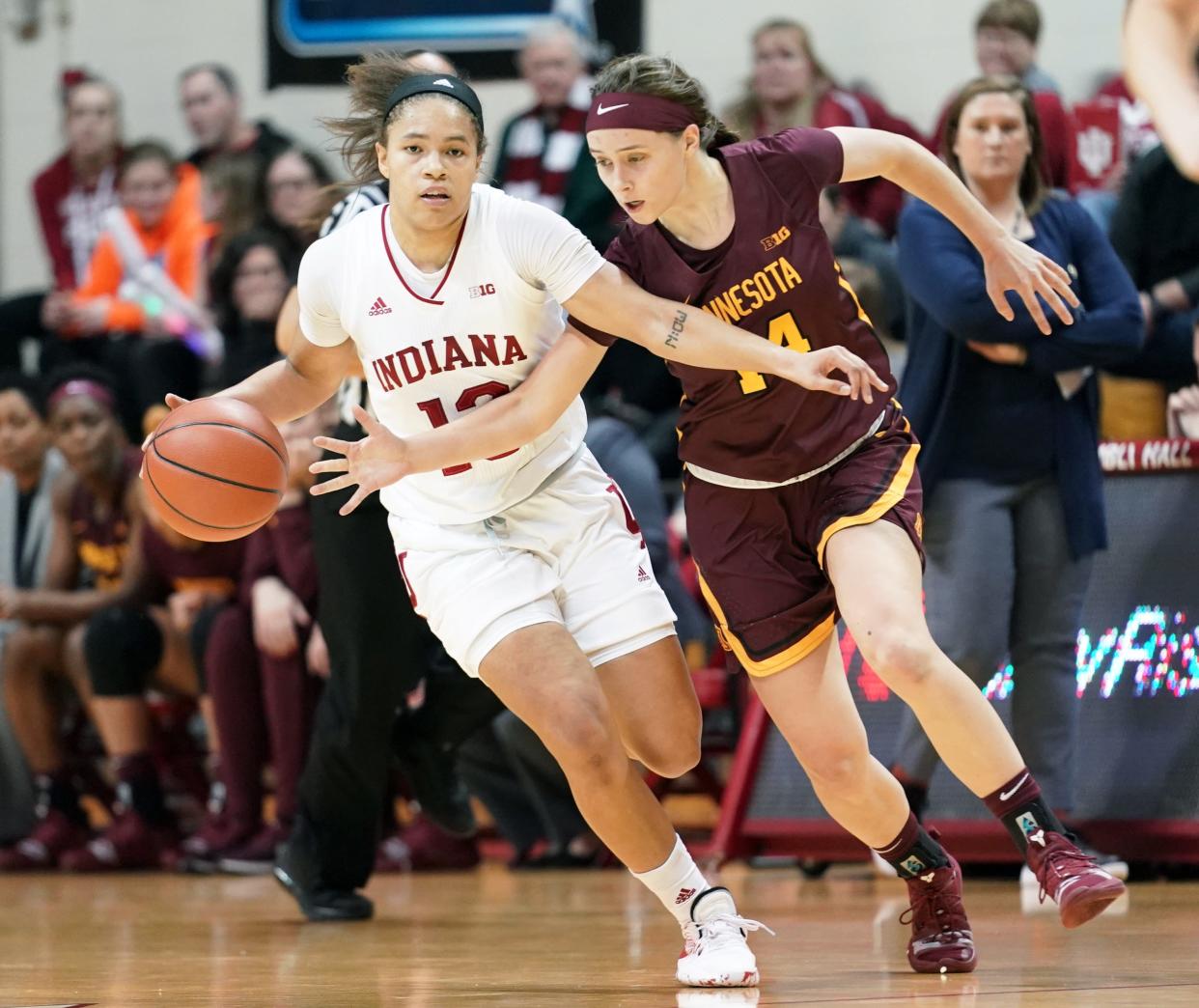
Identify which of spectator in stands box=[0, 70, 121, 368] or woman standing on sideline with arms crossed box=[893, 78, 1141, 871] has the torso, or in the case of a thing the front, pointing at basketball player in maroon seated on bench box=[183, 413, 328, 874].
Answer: spectator in stands box=[0, 70, 121, 368]

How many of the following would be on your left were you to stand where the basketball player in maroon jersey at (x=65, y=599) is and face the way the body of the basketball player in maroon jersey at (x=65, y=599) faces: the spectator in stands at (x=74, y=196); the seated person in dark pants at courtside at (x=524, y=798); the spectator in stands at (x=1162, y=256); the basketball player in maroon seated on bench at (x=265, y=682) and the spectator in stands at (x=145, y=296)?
3

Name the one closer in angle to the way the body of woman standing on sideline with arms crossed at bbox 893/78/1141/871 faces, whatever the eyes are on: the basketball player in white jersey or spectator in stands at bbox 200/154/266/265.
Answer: the basketball player in white jersey

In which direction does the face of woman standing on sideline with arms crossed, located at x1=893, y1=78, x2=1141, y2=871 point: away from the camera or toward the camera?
toward the camera

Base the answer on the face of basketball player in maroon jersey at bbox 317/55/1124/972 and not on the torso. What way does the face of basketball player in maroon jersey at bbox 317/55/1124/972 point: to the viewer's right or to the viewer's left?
to the viewer's left

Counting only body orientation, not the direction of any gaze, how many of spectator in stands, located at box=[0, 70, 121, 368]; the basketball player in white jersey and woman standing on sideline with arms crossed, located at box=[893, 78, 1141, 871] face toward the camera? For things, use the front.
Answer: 3

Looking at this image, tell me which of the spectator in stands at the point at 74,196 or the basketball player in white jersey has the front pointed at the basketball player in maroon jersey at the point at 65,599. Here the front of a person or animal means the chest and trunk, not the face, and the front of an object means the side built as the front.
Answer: the spectator in stands

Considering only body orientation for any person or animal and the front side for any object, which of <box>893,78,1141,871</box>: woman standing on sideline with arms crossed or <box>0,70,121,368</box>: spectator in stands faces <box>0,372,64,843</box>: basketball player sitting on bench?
<box>0,70,121,368</box>: spectator in stands

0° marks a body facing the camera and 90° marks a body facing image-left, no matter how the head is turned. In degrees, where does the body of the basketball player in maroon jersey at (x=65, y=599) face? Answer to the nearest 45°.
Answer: approximately 45°

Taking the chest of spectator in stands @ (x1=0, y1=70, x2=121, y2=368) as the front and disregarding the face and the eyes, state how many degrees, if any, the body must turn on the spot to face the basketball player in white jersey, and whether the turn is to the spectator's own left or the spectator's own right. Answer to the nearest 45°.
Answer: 0° — they already face them

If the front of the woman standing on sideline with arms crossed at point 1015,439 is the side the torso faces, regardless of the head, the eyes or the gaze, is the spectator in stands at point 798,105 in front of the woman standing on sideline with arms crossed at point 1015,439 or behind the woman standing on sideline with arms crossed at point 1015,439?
behind

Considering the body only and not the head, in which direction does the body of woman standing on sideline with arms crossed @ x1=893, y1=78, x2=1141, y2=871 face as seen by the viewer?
toward the camera

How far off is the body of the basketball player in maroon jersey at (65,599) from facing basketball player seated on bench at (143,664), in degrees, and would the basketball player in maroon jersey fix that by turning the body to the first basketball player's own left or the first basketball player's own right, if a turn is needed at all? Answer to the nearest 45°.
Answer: approximately 90° to the first basketball player's own left

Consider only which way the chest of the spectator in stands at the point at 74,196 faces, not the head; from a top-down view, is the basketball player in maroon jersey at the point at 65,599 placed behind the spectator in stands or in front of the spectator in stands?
in front

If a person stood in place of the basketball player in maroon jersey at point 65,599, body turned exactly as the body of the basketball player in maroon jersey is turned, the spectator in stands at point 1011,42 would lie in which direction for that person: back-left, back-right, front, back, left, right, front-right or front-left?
back-left

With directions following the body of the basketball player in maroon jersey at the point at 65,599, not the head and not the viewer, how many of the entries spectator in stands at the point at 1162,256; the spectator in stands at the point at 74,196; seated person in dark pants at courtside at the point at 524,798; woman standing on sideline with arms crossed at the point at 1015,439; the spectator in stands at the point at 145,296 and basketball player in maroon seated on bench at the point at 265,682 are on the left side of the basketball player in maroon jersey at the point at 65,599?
4

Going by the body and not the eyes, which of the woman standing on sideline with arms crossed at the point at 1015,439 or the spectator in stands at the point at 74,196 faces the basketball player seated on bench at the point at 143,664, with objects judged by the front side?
the spectator in stands at the point at 74,196

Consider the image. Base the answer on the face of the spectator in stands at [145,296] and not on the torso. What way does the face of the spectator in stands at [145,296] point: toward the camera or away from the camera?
toward the camera

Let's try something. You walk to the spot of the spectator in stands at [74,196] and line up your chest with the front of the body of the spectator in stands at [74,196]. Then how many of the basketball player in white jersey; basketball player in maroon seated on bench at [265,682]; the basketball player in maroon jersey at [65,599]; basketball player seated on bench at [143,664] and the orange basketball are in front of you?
5

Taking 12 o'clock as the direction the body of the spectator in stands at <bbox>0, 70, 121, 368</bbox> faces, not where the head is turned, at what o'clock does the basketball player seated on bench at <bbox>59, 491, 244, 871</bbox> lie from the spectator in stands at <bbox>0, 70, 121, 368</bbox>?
the basketball player seated on bench at <bbox>59, 491, 244, 871</bbox> is roughly at 12 o'clock from the spectator in stands at <bbox>0, 70, 121, 368</bbox>.

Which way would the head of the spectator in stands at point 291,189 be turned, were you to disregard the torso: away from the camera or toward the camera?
toward the camera

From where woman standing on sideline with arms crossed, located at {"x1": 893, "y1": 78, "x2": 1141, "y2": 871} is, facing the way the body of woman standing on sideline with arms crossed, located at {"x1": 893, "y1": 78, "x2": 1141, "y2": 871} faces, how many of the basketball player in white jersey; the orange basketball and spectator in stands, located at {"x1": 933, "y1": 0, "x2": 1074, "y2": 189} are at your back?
1
